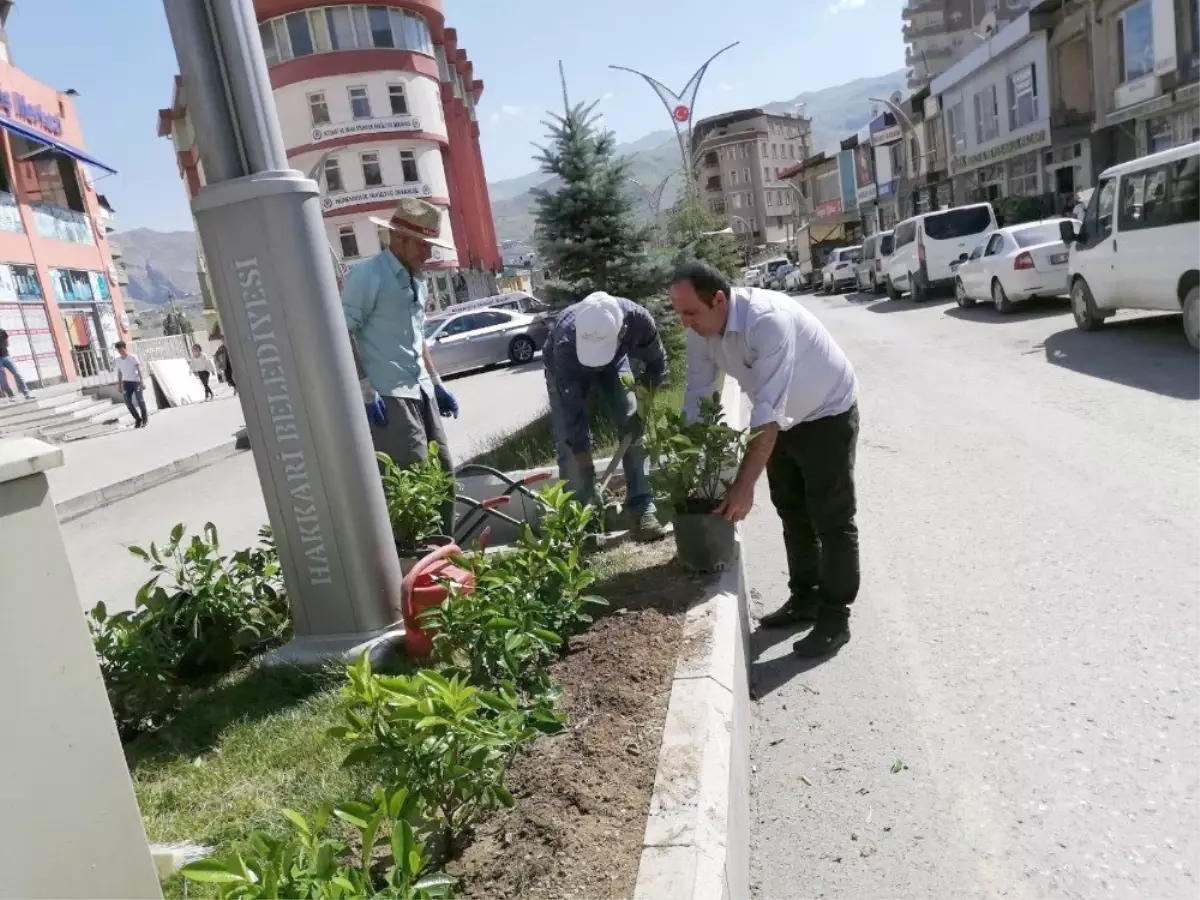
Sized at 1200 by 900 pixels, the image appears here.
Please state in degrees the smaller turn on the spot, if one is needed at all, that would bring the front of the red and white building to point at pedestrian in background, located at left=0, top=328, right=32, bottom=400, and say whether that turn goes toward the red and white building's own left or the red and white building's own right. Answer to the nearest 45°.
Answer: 0° — it already faces them

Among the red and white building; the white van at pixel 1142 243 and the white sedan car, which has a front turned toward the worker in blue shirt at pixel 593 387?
the red and white building

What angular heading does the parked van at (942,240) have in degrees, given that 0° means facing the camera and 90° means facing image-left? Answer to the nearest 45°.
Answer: approximately 135°

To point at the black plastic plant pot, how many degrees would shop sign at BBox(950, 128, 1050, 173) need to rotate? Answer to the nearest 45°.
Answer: approximately 45° to its left

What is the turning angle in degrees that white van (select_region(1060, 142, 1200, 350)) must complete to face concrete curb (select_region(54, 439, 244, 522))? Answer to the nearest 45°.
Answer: approximately 45° to its left

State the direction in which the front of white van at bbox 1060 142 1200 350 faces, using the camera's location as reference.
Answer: facing away from the viewer and to the left of the viewer

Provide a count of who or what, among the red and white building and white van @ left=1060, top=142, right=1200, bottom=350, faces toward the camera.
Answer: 1

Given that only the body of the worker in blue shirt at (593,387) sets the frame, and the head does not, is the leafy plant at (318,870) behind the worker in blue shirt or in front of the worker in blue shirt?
in front

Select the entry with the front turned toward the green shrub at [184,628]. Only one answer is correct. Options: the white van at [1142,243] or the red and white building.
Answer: the red and white building

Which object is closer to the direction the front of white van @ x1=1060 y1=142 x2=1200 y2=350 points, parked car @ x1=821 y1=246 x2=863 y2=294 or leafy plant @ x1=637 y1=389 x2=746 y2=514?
the parked car
